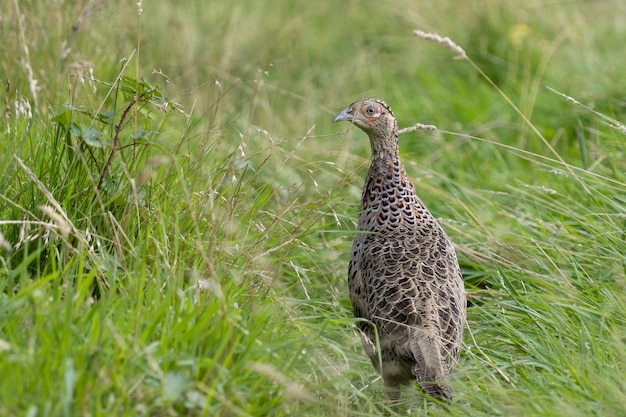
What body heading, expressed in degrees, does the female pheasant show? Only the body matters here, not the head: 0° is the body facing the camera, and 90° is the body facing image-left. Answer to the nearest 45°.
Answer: approximately 135°
